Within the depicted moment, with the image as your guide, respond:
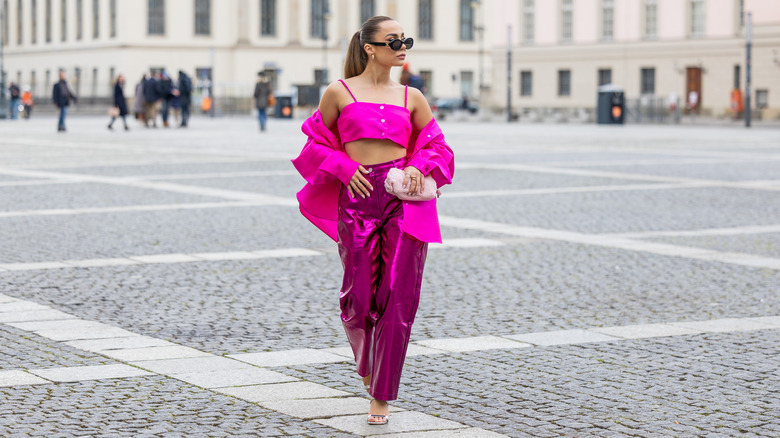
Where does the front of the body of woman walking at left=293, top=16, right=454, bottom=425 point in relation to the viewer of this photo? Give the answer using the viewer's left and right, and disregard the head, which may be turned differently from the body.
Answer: facing the viewer

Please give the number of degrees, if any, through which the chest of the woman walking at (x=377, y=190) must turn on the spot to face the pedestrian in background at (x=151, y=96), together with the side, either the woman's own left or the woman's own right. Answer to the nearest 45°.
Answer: approximately 180°

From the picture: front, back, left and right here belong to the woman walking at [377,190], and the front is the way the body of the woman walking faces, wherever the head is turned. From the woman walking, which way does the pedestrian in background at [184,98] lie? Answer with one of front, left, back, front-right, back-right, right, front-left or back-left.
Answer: back
